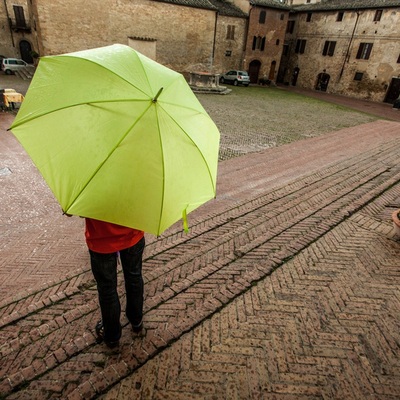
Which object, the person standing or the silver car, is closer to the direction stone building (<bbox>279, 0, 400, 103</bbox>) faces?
the person standing

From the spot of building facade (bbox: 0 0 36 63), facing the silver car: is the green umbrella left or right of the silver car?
right

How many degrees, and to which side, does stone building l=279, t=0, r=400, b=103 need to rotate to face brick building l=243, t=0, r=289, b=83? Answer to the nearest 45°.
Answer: approximately 45° to its right

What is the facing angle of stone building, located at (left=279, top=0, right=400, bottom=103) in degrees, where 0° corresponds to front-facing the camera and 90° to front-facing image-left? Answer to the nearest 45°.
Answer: approximately 45°

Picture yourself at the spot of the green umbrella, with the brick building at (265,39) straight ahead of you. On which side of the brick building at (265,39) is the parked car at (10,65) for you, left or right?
left

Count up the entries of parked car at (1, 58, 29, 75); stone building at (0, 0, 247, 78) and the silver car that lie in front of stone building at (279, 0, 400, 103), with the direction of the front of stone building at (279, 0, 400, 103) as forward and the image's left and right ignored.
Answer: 3

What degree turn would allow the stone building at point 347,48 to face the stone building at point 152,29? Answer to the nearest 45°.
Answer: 0° — it already faces it

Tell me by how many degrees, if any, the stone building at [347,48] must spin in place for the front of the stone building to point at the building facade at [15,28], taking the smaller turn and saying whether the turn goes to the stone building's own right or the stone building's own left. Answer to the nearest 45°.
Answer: approximately 45° to the stone building's own right
